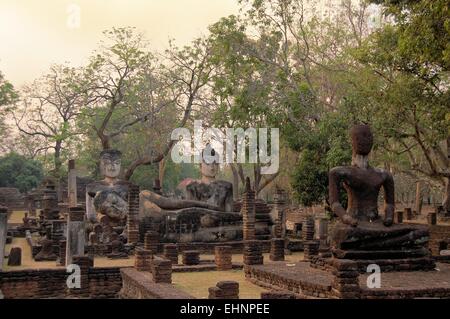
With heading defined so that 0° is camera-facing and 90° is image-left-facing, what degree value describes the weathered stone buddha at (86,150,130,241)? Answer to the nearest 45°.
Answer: approximately 0°

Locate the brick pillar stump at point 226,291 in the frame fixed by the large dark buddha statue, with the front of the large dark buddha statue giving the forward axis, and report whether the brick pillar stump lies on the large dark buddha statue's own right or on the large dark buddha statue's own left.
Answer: on the large dark buddha statue's own right

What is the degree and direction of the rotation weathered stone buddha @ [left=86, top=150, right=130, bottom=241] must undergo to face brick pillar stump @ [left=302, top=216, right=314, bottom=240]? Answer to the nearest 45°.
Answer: approximately 45° to its left

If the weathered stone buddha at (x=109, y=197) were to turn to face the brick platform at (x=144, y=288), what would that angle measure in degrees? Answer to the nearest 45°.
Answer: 0° — it already faces it

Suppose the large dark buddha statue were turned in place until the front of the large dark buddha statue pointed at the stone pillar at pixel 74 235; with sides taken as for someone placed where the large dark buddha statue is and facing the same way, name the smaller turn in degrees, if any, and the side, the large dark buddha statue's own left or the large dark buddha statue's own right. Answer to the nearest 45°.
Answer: approximately 135° to the large dark buddha statue's own right

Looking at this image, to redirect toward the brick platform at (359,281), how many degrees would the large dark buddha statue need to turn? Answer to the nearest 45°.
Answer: approximately 45° to its right

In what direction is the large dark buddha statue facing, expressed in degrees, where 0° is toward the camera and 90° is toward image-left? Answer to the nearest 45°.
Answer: approximately 315°

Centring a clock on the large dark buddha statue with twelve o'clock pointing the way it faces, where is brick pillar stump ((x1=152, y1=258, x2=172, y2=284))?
The brick pillar stump is roughly at 4 o'clock from the large dark buddha statue.

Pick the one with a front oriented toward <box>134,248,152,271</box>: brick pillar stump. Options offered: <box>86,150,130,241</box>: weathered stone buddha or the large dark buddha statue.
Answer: the weathered stone buddha

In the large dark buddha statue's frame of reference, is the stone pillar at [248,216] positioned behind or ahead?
behind
